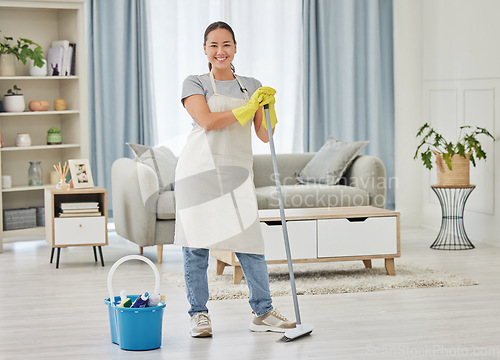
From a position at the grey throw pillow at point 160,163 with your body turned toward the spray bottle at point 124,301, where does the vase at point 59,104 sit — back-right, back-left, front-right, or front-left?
back-right

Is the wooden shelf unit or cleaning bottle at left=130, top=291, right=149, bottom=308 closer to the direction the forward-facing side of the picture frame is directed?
the cleaning bottle

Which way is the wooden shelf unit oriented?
toward the camera

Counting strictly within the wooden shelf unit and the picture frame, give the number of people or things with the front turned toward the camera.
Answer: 2

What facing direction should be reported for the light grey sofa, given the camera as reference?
facing the viewer and to the right of the viewer

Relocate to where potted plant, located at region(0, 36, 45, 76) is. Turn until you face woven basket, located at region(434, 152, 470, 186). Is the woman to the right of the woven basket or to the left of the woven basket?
right

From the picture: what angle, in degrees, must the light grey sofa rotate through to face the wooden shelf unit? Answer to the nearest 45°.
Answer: approximately 135° to its right

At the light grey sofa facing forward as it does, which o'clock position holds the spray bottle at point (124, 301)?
The spray bottle is roughly at 2 o'clock from the light grey sofa.

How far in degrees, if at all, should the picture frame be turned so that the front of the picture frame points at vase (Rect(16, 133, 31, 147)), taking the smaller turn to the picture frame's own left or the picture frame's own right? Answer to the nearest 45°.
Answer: approximately 135° to the picture frame's own right

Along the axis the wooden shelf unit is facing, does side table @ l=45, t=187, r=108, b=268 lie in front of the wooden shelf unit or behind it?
in front

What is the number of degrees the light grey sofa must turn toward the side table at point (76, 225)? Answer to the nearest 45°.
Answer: approximately 135° to its right

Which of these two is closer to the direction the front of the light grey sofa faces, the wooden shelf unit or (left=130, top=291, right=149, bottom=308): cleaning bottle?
the cleaning bottle

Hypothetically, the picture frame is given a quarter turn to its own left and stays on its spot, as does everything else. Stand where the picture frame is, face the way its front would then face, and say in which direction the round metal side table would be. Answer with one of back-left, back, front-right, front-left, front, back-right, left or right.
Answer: front
